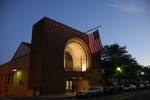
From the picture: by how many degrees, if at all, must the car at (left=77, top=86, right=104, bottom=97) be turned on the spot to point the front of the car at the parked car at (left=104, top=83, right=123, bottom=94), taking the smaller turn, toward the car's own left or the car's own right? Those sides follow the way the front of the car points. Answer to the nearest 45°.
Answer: approximately 135° to the car's own right

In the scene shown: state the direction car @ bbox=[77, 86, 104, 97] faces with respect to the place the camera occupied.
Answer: facing to the left of the viewer
